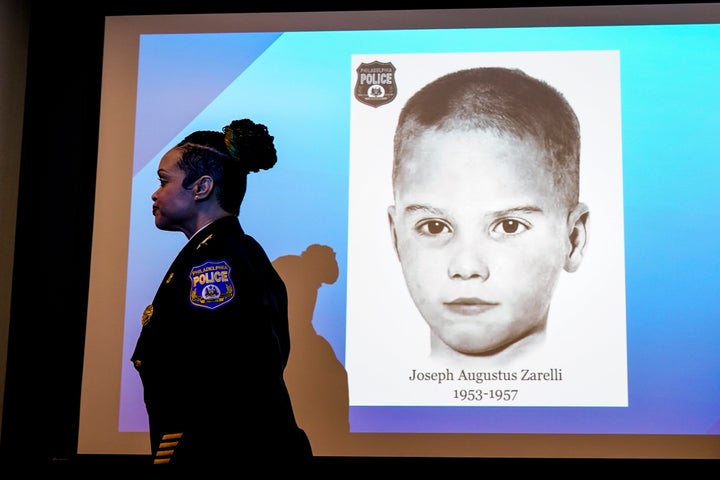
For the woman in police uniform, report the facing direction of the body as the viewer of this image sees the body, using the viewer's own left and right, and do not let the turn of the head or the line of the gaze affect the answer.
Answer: facing to the left of the viewer

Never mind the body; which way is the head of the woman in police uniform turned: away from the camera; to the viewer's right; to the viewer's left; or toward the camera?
to the viewer's left
